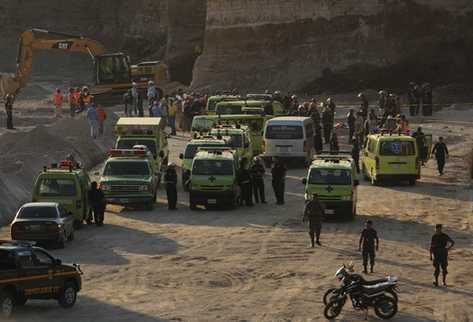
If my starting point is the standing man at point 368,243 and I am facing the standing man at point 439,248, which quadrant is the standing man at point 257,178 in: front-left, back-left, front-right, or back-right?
back-left

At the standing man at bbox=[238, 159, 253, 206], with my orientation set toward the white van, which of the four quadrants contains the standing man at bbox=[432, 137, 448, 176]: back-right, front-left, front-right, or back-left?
front-right

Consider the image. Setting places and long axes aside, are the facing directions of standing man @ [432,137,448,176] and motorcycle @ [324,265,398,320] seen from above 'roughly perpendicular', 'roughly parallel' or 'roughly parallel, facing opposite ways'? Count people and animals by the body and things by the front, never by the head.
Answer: roughly perpendicular
